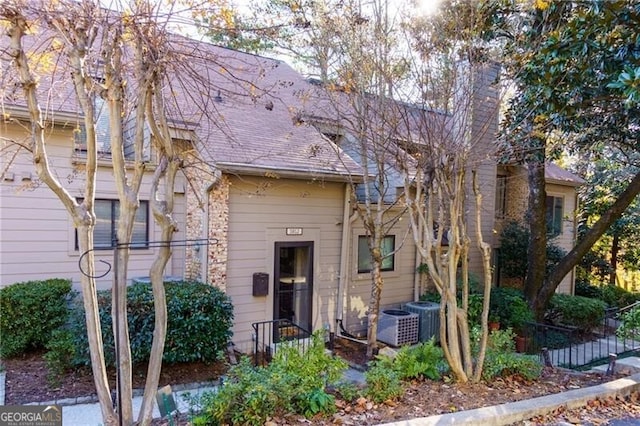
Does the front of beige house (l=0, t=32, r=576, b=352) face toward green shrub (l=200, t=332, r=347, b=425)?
yes

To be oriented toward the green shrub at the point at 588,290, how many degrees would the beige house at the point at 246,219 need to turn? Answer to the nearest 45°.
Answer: approximately 135° to its left

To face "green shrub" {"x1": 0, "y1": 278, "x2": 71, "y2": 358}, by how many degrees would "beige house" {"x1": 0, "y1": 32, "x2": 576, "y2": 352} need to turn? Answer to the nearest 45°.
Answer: approximately 45° to its right

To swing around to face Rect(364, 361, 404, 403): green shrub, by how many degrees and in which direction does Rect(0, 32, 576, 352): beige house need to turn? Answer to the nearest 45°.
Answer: approximately 45° to its left

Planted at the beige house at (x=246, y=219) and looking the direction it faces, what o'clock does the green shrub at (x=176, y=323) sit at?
The green shrub is roughly at 1 o'clock from the beige house.

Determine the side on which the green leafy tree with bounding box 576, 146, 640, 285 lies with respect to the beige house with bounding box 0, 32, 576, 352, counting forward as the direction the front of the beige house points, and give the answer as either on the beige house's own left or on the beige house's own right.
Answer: on the beige house's own left

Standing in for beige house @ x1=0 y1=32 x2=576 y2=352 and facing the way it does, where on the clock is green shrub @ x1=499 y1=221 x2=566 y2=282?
The green shrub is roughly at 8 o'clock from the beige house.

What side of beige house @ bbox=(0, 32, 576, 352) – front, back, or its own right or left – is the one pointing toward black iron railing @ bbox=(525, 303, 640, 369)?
left

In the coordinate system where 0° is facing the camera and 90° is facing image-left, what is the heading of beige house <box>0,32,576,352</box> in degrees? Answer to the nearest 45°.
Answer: approximately 0°

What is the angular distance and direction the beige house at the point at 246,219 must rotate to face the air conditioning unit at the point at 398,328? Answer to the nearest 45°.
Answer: approximately 90° to its left
